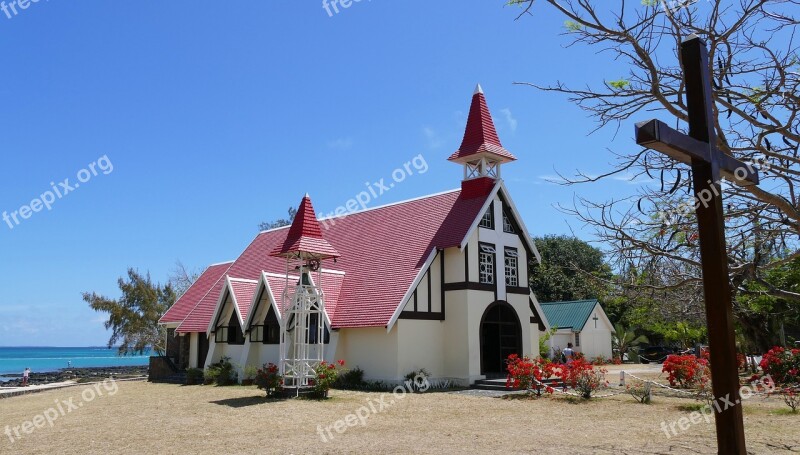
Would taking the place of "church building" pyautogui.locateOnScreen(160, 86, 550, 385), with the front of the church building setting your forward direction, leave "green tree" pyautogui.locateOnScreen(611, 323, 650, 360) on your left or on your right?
on your left

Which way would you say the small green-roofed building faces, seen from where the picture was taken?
facing the viewer and to the right of the viewer

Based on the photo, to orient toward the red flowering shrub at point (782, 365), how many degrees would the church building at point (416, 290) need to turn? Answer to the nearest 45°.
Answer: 0° — it already faces it

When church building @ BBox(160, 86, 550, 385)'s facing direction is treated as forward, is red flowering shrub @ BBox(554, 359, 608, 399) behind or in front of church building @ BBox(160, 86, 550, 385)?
in front

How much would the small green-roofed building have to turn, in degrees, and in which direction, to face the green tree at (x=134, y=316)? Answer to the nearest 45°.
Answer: approximately 135° to its right

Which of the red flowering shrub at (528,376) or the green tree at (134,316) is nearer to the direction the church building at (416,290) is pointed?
the red flowering shrub

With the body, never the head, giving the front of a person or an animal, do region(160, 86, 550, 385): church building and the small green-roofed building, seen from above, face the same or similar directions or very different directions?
same or similar directions

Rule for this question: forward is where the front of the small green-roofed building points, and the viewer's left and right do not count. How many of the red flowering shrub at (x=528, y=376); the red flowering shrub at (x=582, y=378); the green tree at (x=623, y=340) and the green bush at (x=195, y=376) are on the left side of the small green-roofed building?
1

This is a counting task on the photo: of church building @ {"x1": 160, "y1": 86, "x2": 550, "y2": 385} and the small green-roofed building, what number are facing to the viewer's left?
0

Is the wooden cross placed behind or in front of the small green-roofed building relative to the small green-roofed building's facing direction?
in front

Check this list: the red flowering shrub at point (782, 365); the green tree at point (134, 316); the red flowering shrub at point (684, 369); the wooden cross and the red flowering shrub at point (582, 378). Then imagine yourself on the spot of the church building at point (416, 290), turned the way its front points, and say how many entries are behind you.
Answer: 1

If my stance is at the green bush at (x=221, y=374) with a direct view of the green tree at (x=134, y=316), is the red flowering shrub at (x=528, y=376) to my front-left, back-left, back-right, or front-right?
back-right

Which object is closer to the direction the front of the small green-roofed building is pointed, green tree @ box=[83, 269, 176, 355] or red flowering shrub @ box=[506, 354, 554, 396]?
the red flowering shrub

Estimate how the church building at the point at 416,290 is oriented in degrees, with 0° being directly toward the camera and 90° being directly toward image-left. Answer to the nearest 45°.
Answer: approximately 315°
